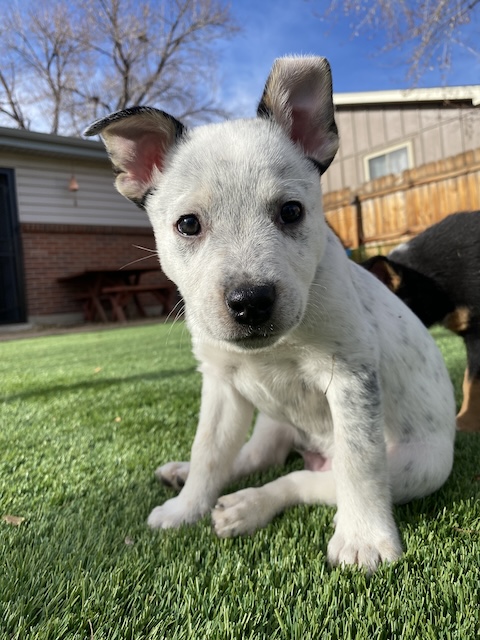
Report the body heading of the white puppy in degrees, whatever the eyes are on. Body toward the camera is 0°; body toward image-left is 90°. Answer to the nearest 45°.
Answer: approximately 45°

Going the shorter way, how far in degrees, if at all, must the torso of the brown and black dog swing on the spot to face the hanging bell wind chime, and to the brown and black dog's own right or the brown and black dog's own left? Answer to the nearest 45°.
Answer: approximately 45° to the brown and black dog's own right

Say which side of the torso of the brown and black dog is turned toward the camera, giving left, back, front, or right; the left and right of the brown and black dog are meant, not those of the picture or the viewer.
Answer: left

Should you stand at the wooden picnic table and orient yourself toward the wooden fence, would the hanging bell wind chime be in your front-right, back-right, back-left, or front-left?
back-left

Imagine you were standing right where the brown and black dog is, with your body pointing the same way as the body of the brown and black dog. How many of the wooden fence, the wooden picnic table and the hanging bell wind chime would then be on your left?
0

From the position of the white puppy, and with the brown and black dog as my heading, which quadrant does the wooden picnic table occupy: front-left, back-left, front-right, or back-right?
front-left

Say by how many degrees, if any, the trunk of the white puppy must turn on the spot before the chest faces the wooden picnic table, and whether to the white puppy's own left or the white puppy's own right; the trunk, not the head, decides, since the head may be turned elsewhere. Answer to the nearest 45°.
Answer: approximately 135° to the white puppy's own right
